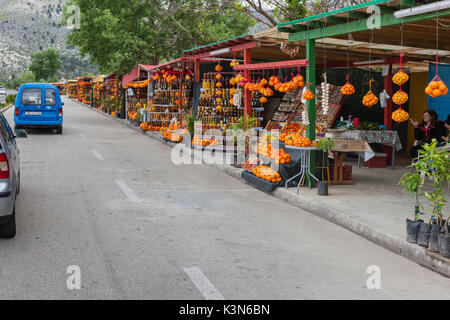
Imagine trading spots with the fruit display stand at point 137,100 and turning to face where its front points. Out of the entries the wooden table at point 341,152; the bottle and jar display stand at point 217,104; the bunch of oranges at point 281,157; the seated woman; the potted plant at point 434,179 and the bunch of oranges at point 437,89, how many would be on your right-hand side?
0

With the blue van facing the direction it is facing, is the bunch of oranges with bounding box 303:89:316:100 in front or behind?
behind

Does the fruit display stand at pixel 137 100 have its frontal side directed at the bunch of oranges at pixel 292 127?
no

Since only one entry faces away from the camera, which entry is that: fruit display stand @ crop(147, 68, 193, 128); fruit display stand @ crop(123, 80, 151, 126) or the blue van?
the blue van

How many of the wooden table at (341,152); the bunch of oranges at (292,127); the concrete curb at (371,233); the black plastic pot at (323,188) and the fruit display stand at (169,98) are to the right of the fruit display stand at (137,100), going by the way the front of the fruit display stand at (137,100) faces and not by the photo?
0

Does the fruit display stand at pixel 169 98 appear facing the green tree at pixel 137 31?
no

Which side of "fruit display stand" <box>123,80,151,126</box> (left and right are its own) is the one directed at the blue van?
front

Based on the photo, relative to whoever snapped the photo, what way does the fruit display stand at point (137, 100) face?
facing the viewer and to the left of the viewer

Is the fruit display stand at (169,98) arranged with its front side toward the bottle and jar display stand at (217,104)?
no

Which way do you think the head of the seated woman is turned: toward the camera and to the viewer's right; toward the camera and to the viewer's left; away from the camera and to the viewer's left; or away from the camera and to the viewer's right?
toward the camera and to the viewer's left

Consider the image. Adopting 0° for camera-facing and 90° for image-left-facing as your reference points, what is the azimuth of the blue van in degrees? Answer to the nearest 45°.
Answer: approximately 180°

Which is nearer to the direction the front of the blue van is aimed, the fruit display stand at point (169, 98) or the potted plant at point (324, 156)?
the fruit display stand

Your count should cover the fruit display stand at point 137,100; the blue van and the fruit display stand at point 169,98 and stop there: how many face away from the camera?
1

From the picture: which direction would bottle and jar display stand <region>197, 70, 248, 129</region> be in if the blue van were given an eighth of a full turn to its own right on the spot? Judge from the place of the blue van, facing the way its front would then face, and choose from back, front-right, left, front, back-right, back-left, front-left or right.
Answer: right

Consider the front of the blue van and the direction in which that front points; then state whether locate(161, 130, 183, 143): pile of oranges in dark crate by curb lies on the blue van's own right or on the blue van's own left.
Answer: on the blue van's own right

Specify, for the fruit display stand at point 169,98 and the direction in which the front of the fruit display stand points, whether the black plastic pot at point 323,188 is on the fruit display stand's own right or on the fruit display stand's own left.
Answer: on the fruit display stand's own left

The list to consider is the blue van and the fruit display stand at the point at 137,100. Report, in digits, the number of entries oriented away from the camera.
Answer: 1

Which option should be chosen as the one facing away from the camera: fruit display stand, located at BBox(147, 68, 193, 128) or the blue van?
the blue van

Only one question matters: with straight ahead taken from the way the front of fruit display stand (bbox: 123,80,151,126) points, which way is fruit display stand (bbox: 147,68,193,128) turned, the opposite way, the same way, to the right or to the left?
the same way
